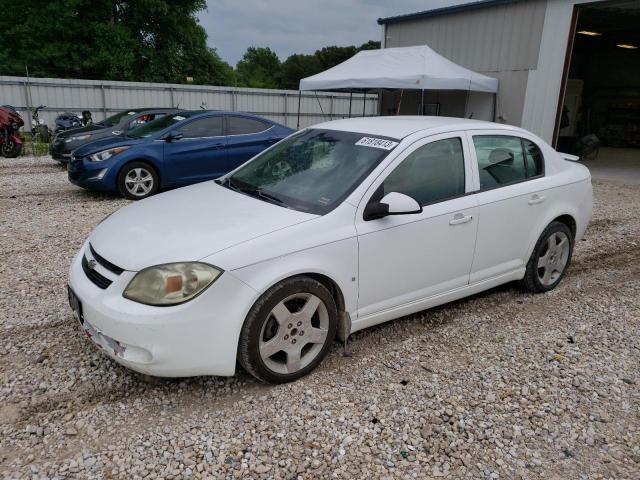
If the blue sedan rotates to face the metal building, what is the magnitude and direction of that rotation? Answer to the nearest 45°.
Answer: approximately 180°

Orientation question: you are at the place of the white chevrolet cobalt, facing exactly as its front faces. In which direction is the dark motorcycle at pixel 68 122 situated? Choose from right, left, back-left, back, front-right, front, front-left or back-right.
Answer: right

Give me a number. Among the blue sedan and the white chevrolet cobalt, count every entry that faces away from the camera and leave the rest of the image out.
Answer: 0

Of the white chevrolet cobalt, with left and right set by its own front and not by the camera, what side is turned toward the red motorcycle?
right

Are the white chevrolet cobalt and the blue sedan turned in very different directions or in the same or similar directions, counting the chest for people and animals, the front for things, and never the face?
same or similar directions

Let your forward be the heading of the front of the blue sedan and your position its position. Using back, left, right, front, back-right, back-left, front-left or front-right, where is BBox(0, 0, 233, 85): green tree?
back-right

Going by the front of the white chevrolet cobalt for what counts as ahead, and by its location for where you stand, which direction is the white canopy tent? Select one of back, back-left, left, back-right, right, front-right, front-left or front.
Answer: back-right

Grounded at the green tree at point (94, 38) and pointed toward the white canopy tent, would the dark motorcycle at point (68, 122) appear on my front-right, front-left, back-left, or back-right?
front-right

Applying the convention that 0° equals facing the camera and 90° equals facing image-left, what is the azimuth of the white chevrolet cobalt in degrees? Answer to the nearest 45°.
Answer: approximately 45°
